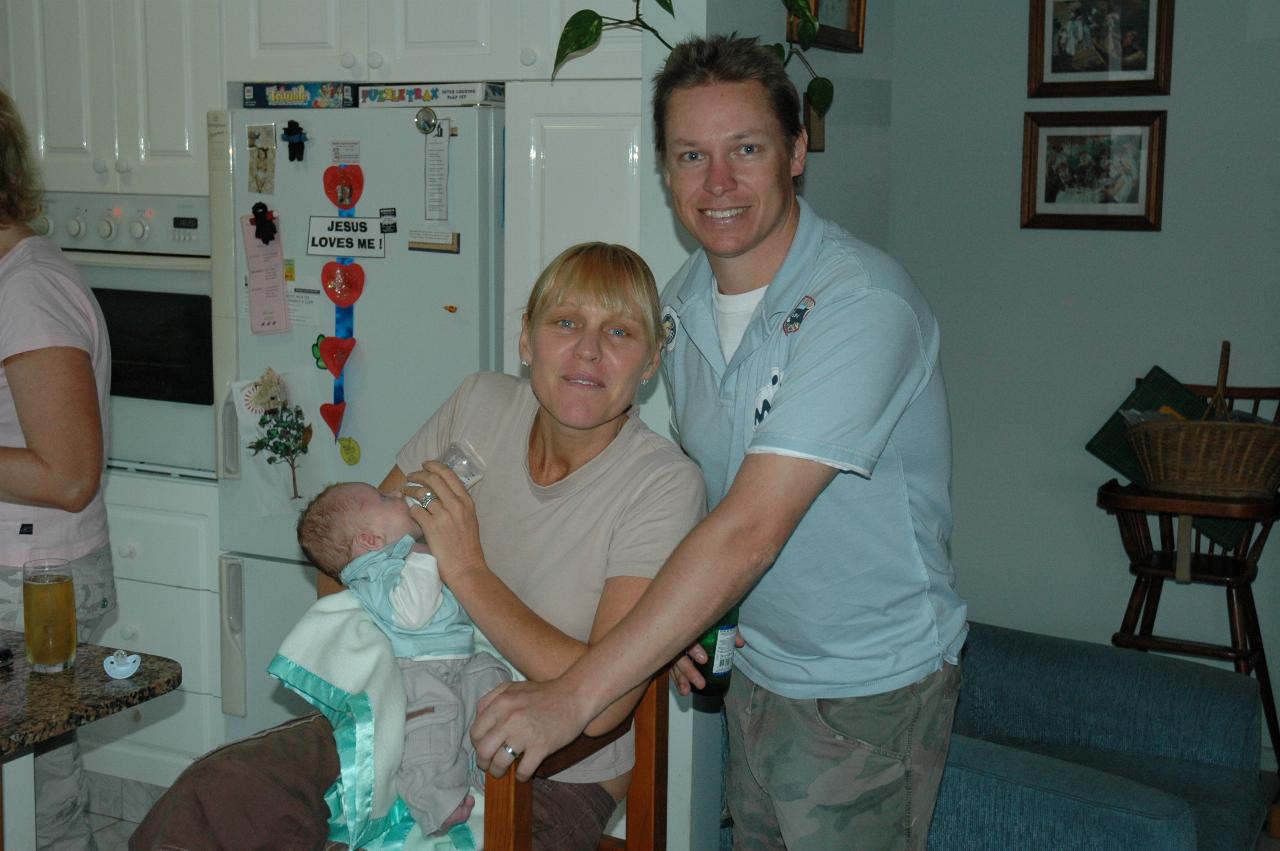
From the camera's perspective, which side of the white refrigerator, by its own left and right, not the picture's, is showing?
front

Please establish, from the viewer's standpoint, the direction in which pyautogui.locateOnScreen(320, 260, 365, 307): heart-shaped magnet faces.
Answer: facing the viewer

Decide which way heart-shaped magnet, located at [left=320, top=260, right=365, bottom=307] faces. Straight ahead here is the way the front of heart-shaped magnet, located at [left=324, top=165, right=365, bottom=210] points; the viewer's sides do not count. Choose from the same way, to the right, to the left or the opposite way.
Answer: the same way

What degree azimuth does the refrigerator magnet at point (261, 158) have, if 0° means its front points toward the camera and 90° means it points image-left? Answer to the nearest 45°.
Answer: approximately 0°

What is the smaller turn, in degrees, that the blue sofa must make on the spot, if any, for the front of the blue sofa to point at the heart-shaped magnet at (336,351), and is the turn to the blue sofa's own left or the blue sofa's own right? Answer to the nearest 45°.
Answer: approximately 135° to the blue sofa's own right

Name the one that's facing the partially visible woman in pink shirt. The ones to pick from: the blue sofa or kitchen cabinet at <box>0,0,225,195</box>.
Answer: the kitchen cabinet

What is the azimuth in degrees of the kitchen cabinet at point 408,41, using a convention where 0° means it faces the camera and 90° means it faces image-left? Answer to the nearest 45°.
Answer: approximately 0°

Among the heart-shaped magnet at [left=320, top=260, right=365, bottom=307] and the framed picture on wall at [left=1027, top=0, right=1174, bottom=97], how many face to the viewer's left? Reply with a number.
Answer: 0

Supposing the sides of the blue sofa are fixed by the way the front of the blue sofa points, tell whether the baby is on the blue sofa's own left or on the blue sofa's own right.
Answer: on the blue sofa's own right

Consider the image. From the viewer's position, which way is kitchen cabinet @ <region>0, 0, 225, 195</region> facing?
facing the viewer

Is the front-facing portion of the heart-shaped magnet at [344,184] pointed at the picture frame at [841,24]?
no
